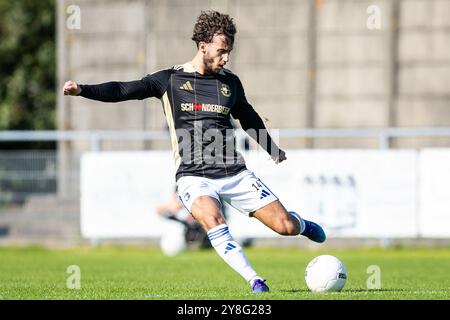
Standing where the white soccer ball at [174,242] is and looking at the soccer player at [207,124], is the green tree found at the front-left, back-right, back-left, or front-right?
back-right

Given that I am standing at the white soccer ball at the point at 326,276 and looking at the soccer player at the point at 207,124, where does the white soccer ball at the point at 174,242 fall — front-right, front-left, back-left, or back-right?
front-right

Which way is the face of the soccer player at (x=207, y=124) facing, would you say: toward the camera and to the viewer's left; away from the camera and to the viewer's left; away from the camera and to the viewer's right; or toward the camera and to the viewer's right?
toward the camera and to the viewer's right

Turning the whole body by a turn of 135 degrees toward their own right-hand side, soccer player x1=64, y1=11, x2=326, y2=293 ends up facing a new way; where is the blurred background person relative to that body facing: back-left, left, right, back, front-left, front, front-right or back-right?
right

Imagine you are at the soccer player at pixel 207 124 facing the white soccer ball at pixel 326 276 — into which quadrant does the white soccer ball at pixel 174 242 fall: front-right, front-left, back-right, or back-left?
back-left

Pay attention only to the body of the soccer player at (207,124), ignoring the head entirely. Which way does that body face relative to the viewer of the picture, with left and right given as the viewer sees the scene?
facing the viewer and to the right of the viewer

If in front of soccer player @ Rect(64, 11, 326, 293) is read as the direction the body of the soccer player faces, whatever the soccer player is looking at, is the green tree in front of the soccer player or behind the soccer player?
behind
